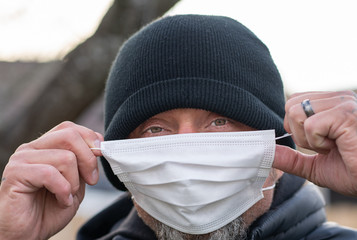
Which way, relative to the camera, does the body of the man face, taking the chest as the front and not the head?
toward the camera

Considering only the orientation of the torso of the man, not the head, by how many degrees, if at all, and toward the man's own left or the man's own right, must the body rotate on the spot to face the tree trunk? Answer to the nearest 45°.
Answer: approximately 135° to the man's own right
